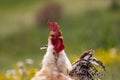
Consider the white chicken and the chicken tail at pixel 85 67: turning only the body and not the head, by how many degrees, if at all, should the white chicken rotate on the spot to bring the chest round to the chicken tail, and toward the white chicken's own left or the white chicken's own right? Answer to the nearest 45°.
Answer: approximately 135° to the white chicken's own left

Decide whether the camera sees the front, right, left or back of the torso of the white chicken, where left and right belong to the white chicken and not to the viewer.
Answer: front
